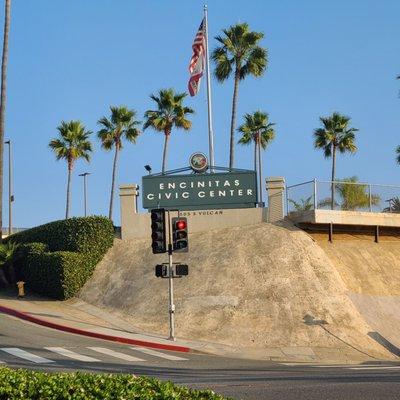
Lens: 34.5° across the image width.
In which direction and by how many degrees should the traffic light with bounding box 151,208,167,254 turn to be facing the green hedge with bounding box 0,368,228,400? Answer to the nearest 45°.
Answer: approximately 45° to its left

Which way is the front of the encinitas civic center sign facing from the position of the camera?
facing the viewer

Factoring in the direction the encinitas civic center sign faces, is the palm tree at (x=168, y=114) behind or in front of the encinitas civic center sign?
behind

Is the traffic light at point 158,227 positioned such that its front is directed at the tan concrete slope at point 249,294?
no

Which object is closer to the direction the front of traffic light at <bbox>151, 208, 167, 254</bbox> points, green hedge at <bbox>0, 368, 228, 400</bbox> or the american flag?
the green hedge

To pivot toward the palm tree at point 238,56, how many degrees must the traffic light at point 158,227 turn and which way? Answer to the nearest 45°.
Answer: approximately 135° to its right

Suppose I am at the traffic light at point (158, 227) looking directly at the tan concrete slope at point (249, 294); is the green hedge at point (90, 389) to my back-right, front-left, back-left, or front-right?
back-right

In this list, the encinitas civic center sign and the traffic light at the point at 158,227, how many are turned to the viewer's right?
0

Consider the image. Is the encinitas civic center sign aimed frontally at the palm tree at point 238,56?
no

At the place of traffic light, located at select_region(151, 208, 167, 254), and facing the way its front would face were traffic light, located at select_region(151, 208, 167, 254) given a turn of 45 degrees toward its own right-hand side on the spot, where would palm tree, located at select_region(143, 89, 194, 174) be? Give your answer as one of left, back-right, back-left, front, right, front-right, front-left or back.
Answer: right

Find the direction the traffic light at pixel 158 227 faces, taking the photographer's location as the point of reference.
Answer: facing the viewer and to the left of the viewer

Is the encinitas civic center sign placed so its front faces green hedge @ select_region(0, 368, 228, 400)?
yes

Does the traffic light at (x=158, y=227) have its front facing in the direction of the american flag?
no
